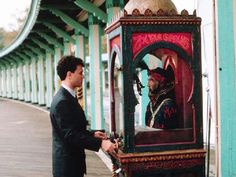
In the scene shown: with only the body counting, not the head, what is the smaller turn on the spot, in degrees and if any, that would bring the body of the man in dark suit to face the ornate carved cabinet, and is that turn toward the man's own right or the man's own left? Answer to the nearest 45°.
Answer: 0° — they already face it

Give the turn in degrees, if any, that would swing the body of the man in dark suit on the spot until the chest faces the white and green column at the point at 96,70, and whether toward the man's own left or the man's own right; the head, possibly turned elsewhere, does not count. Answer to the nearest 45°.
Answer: approximately 90° to the man's own left

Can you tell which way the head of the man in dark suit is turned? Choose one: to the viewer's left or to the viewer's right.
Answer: to the viewer's right

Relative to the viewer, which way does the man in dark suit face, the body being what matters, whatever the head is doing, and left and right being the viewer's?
facing to the right of the viewer
